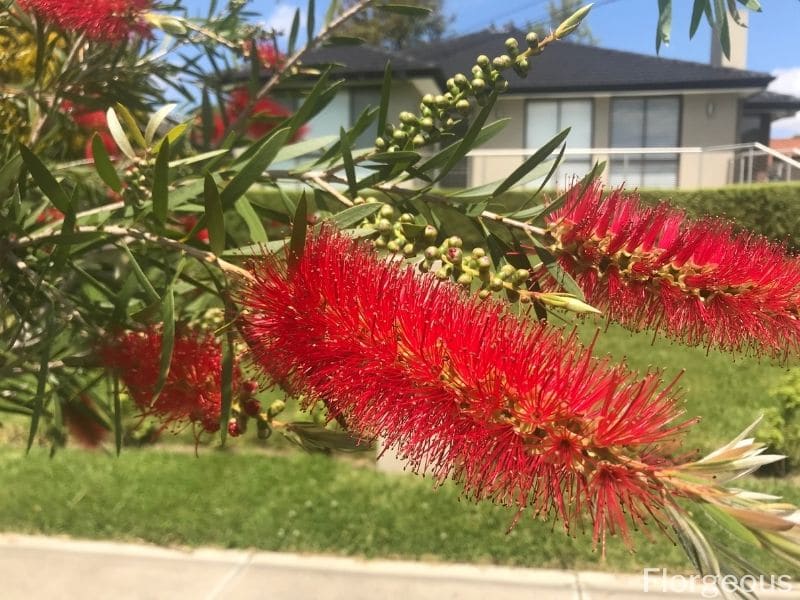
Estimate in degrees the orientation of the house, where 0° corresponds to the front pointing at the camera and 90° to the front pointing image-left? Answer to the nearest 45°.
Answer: approximately 0°

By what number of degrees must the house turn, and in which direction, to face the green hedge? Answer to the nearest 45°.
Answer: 0° — it already faces it
